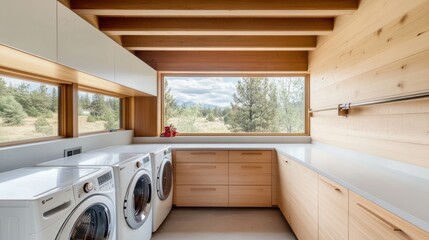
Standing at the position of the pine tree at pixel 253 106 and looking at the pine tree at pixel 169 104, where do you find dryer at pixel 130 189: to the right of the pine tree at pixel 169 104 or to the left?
left

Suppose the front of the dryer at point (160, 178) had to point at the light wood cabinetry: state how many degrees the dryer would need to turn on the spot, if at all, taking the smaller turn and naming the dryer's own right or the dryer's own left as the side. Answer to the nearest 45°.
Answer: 0° — it already faces it

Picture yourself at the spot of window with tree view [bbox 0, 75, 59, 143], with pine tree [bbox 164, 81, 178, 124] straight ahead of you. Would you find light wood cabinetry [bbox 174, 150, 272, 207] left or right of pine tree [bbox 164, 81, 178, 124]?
right

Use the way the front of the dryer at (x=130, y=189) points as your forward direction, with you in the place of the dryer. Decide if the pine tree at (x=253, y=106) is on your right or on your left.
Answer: on your left

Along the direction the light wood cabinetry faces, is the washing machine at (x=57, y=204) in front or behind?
in front

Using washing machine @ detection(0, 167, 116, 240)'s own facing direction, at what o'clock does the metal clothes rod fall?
The metal clothes rod is roughly at 11 o'clock from the washing machine.

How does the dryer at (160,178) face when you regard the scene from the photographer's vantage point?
facing to the right of the viewer

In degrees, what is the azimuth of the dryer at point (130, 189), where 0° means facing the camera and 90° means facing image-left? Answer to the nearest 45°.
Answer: approximately 315°

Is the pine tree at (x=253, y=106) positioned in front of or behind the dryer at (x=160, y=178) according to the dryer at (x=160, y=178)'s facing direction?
in front

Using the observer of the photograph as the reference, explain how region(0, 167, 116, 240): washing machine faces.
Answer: facing the viewer and to the right of the viewer

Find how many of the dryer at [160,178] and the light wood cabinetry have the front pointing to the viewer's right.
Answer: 1

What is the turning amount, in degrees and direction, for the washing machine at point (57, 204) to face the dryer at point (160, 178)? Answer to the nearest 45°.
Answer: approximately 90° to its left

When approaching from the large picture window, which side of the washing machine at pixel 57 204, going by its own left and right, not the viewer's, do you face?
left
